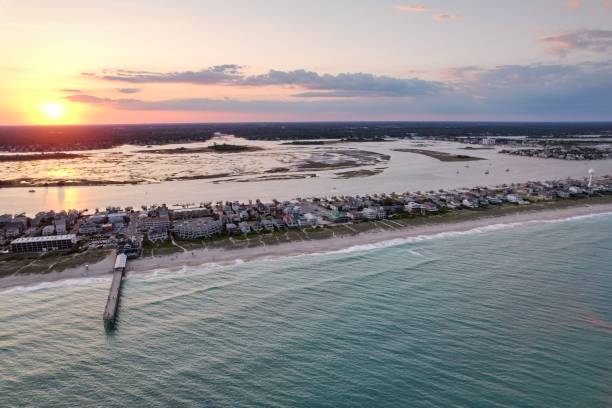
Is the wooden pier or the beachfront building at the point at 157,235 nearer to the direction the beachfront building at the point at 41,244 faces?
the wooden pier

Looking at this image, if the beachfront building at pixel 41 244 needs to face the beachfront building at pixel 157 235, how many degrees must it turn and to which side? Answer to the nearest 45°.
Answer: approximately 90° to its left

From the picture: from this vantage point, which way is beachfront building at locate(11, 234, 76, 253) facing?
toward the camera

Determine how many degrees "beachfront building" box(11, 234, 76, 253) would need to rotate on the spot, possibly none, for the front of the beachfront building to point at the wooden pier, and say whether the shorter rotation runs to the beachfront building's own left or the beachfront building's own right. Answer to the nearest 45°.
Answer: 0° — it already faces it
